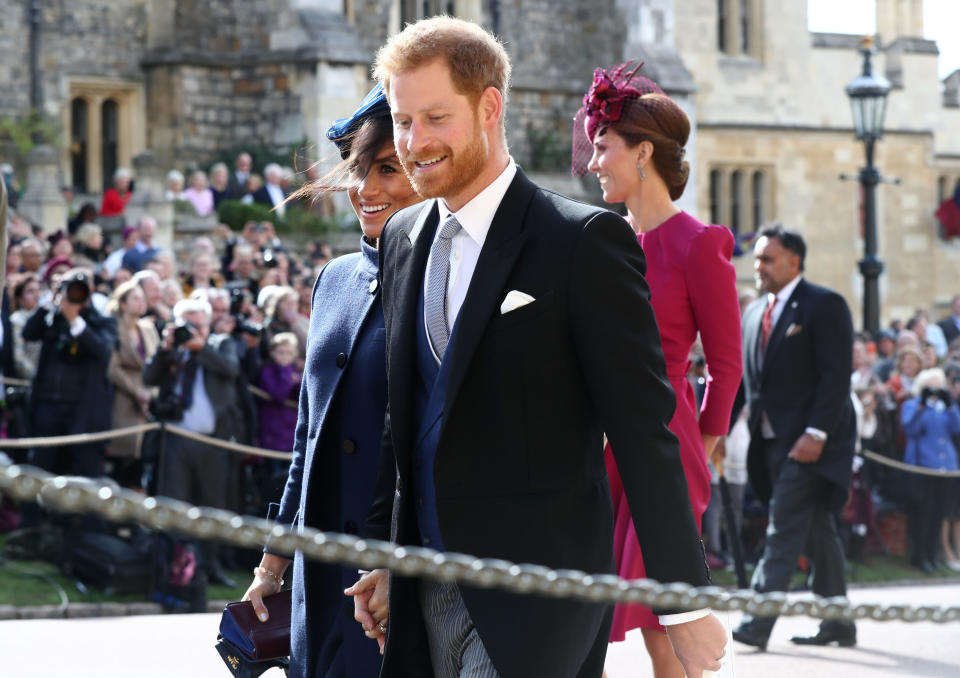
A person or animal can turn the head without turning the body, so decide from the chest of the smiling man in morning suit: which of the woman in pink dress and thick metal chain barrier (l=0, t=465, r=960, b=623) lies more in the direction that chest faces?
the thick metal chain barrier

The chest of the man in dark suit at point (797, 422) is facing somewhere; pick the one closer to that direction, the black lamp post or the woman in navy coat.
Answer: the woman in navy coat

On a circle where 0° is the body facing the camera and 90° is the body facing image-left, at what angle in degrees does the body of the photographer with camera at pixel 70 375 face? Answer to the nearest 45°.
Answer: approximately 0°

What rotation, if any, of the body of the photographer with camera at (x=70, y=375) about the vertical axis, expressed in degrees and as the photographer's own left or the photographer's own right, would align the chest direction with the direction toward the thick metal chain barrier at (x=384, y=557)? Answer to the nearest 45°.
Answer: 0° — they already face it

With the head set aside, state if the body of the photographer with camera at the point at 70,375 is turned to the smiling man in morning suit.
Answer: yes

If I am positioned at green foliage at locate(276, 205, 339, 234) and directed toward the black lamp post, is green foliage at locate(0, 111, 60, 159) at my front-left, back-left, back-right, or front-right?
back-left

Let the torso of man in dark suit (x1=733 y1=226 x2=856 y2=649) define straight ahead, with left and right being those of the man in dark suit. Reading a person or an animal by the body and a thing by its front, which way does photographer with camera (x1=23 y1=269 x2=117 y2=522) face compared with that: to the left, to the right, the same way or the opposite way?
to the left

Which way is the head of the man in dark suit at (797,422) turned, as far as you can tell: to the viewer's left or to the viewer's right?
to the viewer's left

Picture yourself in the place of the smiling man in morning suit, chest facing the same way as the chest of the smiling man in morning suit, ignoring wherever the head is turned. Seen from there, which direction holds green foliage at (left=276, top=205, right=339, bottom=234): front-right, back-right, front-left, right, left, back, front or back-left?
back-right

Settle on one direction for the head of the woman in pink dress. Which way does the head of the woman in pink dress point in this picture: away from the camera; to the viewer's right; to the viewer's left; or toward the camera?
to the viewer's left

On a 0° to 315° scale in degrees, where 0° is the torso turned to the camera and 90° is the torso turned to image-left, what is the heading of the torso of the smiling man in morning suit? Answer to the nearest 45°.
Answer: approximately 45°

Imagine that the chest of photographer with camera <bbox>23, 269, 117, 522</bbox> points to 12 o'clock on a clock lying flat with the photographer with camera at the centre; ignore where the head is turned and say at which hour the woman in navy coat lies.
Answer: The woman in navy coat is roughly at 12 o'clock from the photographer with camera.
